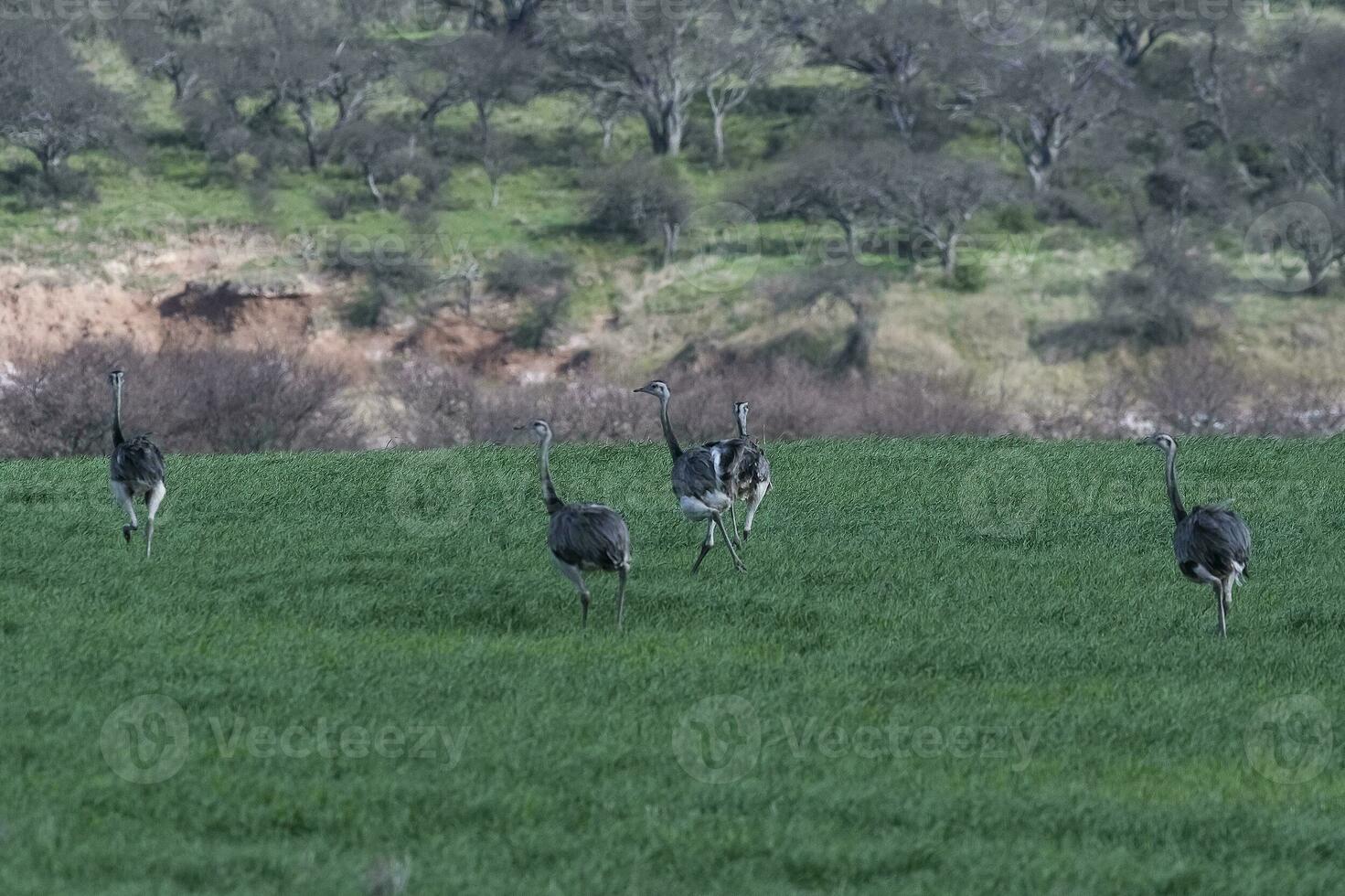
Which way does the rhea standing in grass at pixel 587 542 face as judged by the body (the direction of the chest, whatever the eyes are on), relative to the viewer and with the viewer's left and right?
facing to the left of the viewer

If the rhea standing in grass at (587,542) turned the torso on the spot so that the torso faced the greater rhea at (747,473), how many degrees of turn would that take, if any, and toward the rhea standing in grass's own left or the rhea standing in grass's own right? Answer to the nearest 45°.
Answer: approximately 45° to the rhea standing in grass's own right
